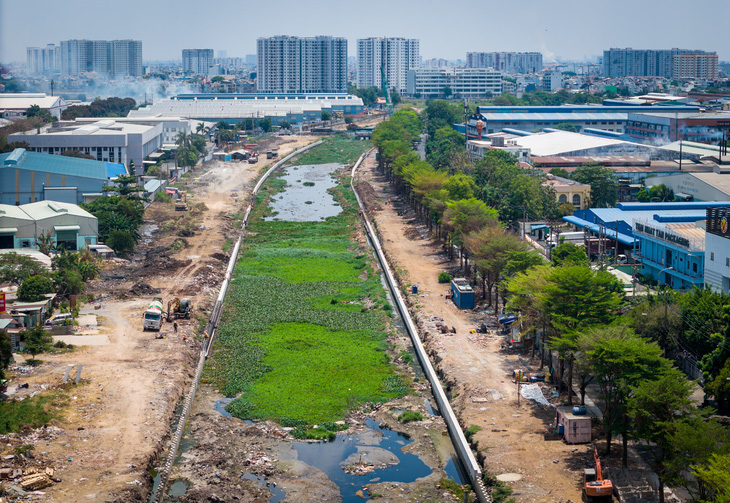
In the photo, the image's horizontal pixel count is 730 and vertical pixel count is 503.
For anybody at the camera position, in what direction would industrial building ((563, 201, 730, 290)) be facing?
facing the viewer and to the left of the viewer

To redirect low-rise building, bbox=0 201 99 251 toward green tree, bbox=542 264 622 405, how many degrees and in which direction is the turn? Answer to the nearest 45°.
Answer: approximately 45° to its left

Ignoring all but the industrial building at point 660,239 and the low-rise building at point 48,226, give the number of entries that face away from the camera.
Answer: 0

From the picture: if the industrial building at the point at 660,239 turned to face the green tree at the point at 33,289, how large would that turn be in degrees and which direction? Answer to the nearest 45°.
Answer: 0° — it already faces it

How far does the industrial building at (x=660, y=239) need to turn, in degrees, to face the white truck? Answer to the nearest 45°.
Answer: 0° — it already faces it

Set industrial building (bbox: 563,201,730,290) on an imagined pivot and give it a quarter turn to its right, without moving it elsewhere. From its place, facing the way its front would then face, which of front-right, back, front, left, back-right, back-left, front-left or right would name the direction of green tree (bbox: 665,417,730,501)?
back-left

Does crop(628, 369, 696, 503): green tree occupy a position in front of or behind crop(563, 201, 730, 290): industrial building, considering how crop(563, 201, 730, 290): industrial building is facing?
in front

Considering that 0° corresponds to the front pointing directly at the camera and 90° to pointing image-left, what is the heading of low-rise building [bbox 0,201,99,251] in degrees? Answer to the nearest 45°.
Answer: approximately 0°

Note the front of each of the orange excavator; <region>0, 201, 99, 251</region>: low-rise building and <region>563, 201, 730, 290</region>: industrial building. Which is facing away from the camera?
the orange excavator

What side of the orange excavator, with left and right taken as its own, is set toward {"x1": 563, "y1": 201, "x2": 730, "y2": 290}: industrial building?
front

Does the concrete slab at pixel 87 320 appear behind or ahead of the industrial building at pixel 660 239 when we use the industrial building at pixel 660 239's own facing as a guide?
ahead

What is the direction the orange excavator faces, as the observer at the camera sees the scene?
facing away from the viewer
